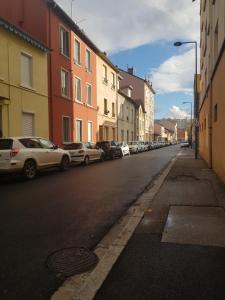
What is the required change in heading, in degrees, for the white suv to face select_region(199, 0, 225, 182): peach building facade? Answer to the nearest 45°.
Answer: approximately 45° to its right

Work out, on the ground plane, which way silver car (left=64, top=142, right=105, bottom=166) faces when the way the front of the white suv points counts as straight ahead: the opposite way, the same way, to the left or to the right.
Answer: the same way

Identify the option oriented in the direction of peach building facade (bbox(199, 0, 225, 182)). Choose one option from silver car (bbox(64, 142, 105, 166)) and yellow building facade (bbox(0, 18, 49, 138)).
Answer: the yellow building facade

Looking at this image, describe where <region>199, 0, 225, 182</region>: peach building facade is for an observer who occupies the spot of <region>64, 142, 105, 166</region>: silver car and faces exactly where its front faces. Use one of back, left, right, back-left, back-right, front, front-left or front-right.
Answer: right

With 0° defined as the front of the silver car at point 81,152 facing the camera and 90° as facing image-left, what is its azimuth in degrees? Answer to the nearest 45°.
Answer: approximately 225°

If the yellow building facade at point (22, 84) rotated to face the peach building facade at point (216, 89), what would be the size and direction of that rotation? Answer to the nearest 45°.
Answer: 0° — it already faces it

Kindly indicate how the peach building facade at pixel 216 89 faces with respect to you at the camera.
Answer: facing to the left of the viewer

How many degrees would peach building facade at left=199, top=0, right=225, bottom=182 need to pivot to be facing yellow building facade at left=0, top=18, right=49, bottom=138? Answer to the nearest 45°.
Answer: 0° — it already faces it

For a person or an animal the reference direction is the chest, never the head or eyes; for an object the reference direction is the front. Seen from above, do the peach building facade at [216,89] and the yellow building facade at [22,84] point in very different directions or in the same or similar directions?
very different directions

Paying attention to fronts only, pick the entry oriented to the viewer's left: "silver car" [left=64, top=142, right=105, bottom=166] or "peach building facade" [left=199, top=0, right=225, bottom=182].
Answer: the peach building facade

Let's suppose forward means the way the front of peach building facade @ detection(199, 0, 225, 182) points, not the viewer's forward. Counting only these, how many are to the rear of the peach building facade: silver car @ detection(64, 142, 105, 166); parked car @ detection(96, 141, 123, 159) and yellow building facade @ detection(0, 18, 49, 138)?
0

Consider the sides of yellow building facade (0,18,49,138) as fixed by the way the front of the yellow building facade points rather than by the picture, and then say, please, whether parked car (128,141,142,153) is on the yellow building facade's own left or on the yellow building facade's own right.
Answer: on the yellow building facade's own left

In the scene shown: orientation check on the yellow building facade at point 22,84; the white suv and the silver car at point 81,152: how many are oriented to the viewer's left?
0
